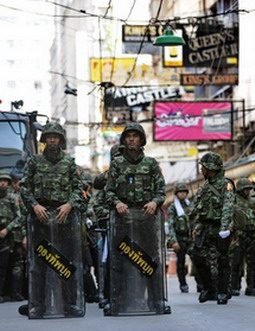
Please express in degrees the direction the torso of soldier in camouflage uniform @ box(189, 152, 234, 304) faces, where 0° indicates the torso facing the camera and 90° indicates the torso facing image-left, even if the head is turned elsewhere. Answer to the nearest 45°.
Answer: approximately 45°

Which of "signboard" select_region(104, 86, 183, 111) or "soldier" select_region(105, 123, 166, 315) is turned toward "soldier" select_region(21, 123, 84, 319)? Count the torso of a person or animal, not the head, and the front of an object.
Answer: the signboard

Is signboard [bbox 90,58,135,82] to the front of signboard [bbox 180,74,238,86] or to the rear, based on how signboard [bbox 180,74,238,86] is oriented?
to the rear

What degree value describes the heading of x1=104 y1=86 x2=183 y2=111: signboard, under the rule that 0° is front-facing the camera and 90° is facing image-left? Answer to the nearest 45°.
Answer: approximately 0°

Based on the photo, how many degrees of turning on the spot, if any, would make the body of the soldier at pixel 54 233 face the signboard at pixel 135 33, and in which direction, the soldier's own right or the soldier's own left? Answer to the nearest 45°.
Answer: approximately 180°

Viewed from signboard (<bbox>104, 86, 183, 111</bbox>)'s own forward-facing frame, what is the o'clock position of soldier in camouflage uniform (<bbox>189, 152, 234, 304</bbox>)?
The soldier in camouflage uniform is roughly at 12 o'clock from the signboard.

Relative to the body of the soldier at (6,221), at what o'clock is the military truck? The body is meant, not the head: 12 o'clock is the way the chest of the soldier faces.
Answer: The military truck is roughly at 6 o'clock from the soldier.
